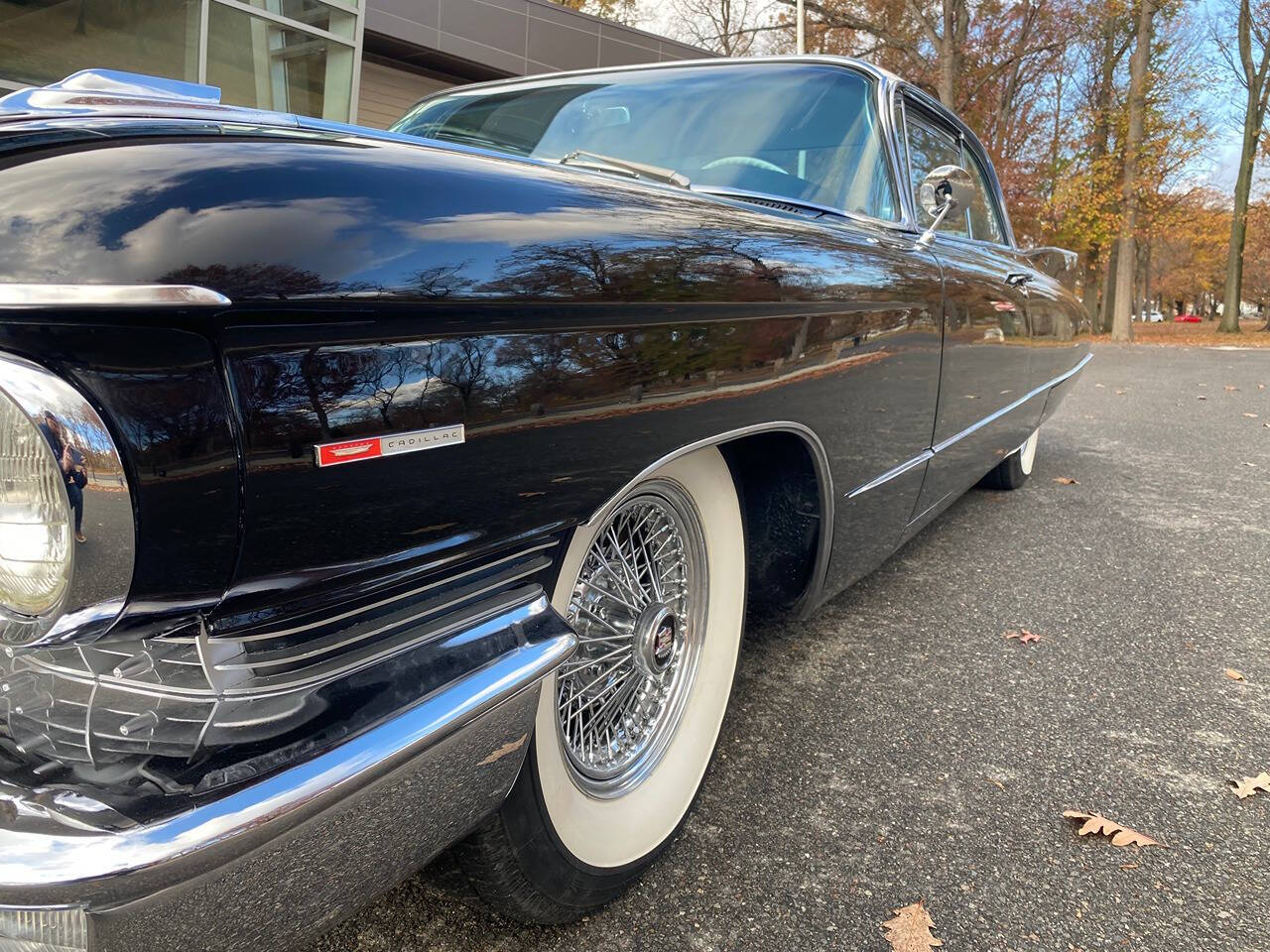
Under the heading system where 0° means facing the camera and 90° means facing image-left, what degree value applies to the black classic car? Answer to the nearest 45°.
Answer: approximately 45°

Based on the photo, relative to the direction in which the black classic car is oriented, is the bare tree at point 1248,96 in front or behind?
behind

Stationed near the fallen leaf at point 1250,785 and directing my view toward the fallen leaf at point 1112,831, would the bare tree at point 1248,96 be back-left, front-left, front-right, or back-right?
back-right

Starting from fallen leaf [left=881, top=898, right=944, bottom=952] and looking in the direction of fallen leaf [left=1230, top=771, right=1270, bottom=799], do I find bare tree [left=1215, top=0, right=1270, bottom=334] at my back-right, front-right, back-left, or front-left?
front-left
